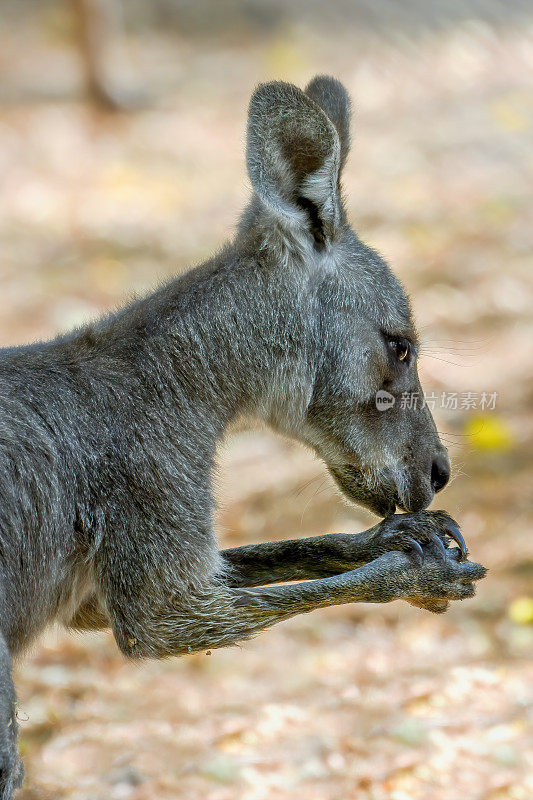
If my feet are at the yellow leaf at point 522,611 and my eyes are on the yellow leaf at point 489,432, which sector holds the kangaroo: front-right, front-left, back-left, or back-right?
back-left

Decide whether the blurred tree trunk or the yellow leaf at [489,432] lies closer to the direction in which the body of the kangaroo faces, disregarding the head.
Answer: the yellow leaf

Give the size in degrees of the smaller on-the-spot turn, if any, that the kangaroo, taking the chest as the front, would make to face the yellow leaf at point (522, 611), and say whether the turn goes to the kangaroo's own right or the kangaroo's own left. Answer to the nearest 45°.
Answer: approximately 45° to the kangaroo's own left

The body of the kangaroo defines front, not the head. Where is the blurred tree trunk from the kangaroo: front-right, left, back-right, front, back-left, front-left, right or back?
left

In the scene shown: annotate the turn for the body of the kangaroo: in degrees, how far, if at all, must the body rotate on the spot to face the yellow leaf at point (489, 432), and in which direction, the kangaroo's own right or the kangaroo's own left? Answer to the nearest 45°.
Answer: approximately 45° to the kangaroo's own left

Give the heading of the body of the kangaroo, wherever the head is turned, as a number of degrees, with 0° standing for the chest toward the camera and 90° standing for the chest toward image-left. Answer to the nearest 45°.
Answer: approximately 270°

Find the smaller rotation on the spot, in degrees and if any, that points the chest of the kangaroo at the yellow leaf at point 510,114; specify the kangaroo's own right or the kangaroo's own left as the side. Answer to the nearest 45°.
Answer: approximately 90° to the kangaroo's own left
